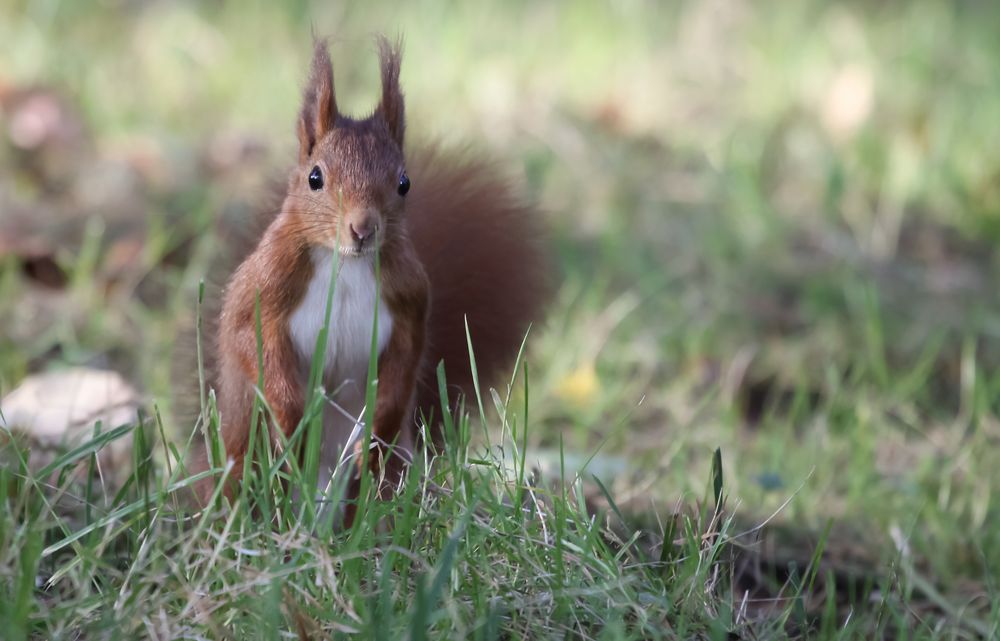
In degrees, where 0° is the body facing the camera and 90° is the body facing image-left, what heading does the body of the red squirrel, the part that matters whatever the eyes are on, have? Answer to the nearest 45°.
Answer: approximately 0°

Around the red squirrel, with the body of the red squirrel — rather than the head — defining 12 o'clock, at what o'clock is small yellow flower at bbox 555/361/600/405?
The small yellow flower is roughly at 7 o'clock from the red squirrel.
